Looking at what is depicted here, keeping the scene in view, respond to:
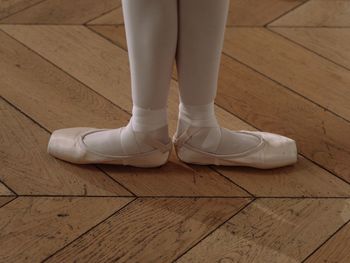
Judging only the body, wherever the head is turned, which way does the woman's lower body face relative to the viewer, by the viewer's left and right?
facing the viewer
